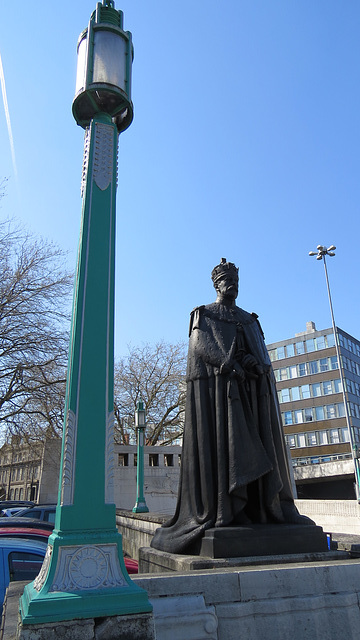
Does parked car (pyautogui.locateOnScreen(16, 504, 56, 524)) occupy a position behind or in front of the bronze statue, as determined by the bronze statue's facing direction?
behind

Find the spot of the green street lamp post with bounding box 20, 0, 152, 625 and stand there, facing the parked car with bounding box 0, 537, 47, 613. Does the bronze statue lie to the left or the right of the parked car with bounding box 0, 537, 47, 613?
right

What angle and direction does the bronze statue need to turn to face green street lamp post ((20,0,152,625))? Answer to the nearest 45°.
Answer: approximately 90° to its right

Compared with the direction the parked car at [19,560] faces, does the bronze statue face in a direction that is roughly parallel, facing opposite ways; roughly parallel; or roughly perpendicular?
roughly perpendicular

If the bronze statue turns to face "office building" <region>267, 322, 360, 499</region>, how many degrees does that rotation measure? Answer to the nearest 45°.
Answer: approximately 135° to its left
